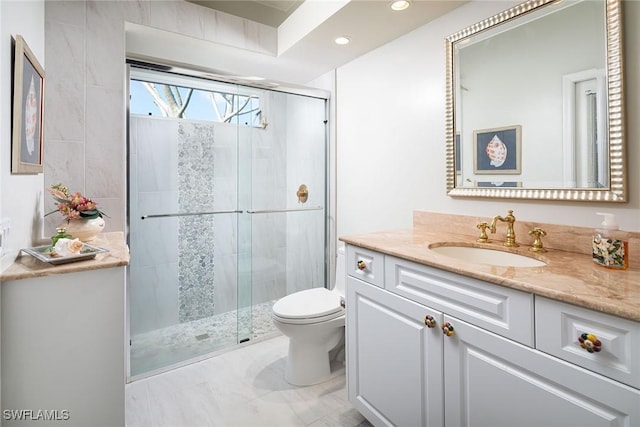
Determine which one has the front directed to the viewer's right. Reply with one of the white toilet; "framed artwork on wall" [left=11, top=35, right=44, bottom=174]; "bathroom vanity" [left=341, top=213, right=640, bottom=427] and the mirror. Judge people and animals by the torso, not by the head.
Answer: the framed artwork on wall

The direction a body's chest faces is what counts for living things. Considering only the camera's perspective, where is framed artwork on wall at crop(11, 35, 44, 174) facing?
facing to the right of the viewer

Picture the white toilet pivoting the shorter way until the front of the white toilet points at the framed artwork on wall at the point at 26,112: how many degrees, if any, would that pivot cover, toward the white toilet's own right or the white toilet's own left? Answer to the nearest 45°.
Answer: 0° — it already faces it

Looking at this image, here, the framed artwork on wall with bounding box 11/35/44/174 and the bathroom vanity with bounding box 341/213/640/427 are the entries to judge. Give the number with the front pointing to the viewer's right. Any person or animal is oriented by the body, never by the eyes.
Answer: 1

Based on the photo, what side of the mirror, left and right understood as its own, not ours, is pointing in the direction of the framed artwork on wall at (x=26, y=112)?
front

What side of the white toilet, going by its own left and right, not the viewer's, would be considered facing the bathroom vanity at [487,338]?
left

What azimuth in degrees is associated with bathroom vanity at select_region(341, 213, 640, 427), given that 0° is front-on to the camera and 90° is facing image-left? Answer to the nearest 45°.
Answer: approximately 45°

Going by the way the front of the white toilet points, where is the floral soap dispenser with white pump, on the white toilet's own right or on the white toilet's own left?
on the white toilet's own left

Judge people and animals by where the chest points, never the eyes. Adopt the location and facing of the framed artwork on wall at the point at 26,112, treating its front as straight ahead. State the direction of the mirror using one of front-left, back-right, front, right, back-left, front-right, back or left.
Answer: front-right
